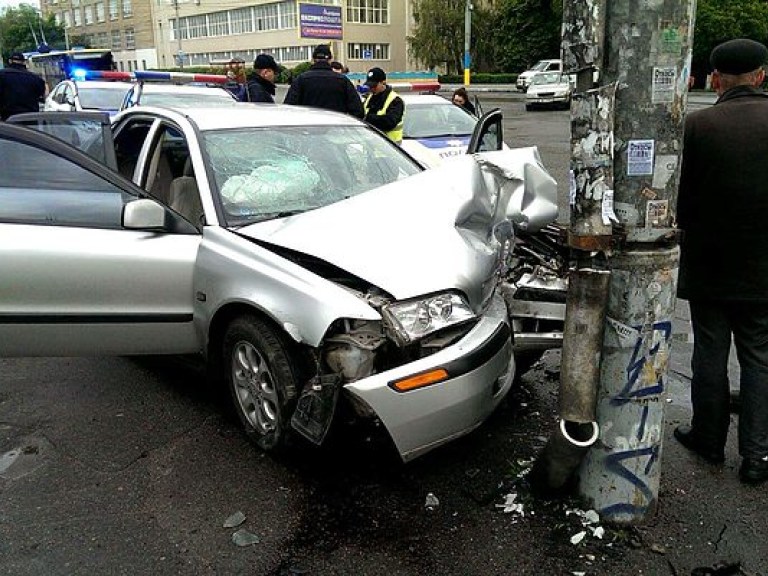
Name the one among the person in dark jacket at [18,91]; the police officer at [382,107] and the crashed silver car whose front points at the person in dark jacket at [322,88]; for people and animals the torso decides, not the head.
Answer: the police officer

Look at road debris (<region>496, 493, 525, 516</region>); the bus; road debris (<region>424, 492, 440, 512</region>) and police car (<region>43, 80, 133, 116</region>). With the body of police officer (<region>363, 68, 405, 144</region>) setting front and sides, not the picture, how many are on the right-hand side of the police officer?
2

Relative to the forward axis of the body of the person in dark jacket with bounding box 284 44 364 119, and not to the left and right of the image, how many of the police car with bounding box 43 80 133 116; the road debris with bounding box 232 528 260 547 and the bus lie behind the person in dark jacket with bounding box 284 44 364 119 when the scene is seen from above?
1

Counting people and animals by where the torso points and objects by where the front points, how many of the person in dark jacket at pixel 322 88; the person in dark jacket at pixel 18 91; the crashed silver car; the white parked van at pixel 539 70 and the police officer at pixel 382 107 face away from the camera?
2

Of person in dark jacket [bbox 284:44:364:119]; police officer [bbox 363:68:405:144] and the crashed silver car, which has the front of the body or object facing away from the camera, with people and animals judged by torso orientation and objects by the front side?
the person in dark jacket

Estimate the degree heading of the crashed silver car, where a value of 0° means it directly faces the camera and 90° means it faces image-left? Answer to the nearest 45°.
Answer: approximately 315°

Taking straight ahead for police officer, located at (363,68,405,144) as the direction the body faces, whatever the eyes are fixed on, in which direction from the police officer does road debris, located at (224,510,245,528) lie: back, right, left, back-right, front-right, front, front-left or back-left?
front-left

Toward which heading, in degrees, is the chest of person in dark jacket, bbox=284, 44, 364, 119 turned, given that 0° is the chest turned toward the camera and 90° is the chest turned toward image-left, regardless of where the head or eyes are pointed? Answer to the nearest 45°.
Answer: approximately 180°

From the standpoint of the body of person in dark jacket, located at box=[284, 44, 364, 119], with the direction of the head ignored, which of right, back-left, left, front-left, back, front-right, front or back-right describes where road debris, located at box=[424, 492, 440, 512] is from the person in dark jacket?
back

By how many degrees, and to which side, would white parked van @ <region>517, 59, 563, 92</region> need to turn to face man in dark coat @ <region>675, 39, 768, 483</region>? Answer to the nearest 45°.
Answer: approximately 45° to its left

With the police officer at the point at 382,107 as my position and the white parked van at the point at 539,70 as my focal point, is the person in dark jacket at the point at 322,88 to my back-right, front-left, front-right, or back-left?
back-left

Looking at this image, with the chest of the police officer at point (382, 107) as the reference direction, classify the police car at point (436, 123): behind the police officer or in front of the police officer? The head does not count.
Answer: behind

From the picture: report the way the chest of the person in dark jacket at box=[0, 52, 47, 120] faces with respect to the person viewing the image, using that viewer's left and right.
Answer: facing away from the viewer

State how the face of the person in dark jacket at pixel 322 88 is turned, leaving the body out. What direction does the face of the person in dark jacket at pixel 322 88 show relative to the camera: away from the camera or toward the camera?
away from the camera
